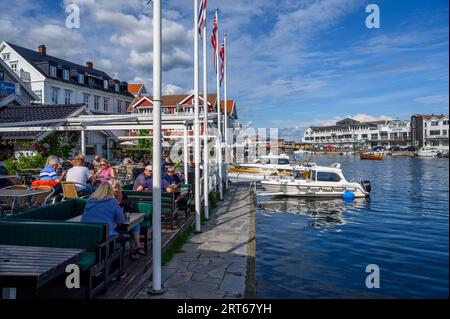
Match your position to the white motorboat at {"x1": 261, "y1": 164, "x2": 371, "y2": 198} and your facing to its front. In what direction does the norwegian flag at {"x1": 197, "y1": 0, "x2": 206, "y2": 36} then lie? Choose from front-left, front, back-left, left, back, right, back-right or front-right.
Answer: left

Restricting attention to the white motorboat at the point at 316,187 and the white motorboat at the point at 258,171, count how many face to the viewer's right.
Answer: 0

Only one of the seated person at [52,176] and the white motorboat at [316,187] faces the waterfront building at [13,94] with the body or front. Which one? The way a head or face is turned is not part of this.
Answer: the white motorboat

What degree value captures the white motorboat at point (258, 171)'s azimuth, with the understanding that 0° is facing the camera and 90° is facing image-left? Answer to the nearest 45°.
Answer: approximately 90°

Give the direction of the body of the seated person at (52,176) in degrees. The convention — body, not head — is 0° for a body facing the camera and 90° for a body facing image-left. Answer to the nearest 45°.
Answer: approximately 270°

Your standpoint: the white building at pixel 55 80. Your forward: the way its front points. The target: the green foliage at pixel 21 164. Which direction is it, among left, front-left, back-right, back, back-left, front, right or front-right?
front-right

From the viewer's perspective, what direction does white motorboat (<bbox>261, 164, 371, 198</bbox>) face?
to the viewer's left
